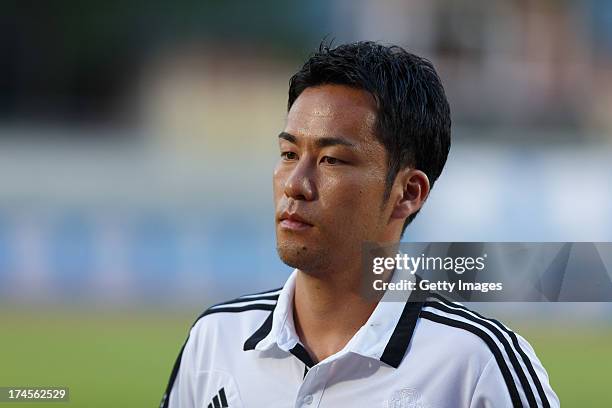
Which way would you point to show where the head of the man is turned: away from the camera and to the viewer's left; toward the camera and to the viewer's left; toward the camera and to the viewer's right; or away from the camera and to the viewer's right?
toward the camera and to the viewer's left

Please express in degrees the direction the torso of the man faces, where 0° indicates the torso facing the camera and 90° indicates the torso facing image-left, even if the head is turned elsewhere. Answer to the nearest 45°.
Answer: approximately 45°
